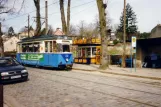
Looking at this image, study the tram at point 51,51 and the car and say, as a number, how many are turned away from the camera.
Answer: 0

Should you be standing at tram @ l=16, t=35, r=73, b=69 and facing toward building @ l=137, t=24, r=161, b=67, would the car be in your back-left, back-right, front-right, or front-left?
back-right
